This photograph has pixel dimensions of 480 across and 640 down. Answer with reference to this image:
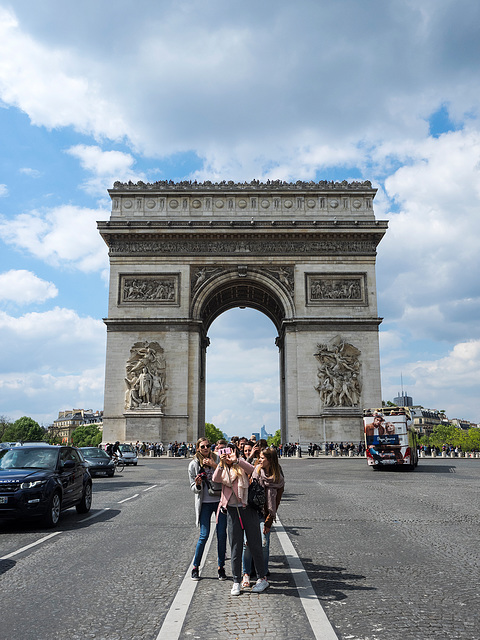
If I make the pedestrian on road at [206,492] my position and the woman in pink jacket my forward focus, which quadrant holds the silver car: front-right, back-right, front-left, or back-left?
back-left

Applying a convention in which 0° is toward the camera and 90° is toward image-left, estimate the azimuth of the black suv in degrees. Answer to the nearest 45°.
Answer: approximately 45°

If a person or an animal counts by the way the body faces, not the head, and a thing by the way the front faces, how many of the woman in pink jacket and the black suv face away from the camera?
0

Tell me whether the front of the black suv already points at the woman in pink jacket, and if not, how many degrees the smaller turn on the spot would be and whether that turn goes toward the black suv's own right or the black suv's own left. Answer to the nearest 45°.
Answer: approximately 45° to the black suv's own left

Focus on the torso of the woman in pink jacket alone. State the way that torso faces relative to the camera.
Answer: toward the camera

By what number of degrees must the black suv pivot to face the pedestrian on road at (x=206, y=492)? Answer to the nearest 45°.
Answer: approximately 45° to its left

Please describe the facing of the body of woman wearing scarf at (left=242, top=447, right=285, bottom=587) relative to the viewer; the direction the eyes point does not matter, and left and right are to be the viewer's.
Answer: facing the viewer and to the left of the viewer

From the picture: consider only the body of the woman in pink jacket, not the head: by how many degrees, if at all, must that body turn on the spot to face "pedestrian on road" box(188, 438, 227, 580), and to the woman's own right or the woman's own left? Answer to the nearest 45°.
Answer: approximately 135° to the woman's own right

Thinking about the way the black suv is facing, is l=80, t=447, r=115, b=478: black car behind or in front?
behind

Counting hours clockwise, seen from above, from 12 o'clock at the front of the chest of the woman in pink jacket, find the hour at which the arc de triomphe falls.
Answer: The arc de triomphe is roughly at 6 o'clock from the woman in pink jacket.

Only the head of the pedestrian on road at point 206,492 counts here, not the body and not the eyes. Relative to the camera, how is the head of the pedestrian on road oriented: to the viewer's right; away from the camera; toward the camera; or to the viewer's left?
toward the camera

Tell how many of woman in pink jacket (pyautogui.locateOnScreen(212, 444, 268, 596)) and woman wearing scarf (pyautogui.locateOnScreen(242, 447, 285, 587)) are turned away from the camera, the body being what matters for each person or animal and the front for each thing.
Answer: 0

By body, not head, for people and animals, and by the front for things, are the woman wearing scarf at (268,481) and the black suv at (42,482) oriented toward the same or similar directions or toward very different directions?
same or similar directions

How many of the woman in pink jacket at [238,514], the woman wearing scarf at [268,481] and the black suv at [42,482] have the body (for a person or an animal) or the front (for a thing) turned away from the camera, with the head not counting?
0
